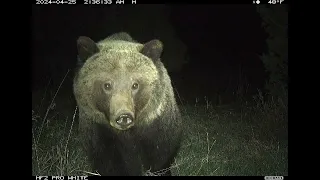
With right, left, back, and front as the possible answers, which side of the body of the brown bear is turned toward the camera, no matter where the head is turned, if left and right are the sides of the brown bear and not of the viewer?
front

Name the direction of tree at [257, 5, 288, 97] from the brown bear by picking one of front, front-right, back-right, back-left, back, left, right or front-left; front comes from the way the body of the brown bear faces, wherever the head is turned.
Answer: back-left
